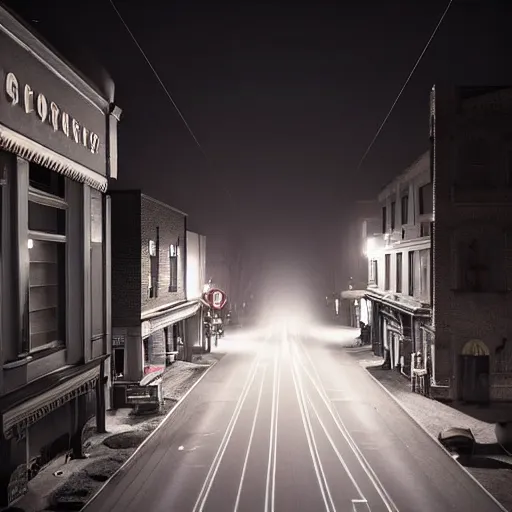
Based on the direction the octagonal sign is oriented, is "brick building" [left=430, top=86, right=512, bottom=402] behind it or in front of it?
in front

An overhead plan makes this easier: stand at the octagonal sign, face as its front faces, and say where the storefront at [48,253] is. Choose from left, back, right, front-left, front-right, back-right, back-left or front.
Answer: front

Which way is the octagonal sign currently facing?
toward the camera

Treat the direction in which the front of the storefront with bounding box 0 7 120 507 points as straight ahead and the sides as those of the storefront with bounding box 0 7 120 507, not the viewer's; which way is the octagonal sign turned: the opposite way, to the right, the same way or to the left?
to the right

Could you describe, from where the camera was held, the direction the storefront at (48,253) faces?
facing to the right of the viewer

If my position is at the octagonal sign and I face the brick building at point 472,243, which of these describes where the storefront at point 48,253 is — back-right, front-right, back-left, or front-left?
front-right

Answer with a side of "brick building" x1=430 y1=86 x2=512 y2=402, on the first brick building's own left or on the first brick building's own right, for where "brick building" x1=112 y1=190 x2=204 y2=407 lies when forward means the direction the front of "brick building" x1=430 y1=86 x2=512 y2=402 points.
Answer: on the first brick building's own right

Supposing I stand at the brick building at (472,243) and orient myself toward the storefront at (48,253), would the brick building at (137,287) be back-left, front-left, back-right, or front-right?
front-right
